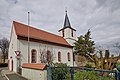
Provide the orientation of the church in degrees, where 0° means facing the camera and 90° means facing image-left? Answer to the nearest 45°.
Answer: approximately 45°

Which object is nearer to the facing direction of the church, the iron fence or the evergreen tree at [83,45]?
the iron fence

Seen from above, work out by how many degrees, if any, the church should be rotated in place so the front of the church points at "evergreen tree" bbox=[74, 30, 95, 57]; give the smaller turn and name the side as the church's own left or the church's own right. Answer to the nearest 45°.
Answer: approximately 180°

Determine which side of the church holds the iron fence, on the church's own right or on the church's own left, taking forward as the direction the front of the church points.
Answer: on the church's own left
